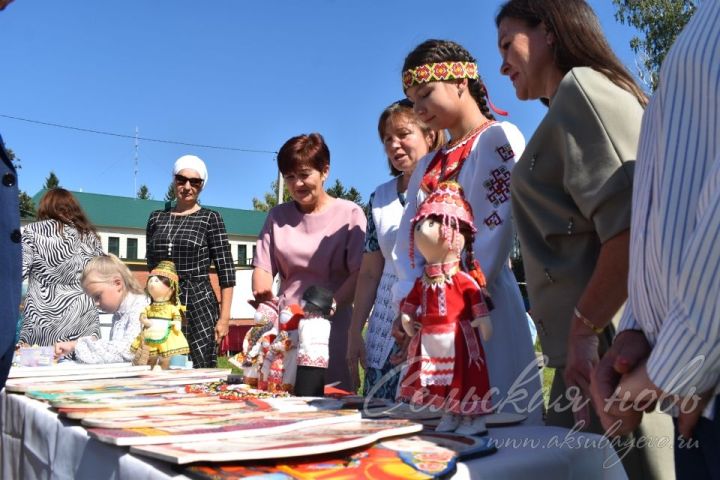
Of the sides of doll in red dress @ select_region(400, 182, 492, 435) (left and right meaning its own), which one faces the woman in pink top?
right

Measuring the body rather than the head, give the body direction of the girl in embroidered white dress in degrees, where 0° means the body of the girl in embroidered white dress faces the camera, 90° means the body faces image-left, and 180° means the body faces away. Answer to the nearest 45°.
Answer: approximately 45°

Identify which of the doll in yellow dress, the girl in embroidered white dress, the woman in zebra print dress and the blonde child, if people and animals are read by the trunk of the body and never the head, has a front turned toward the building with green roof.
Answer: the woman in zebra print dress

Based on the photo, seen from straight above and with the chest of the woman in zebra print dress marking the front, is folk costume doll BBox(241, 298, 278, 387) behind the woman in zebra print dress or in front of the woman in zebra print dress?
behind

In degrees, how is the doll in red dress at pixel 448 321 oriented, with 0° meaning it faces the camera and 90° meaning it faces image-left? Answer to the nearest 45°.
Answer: approximately 45°

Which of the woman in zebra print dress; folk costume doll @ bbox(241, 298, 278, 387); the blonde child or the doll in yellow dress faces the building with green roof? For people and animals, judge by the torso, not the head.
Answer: the woman in zebra print dress
